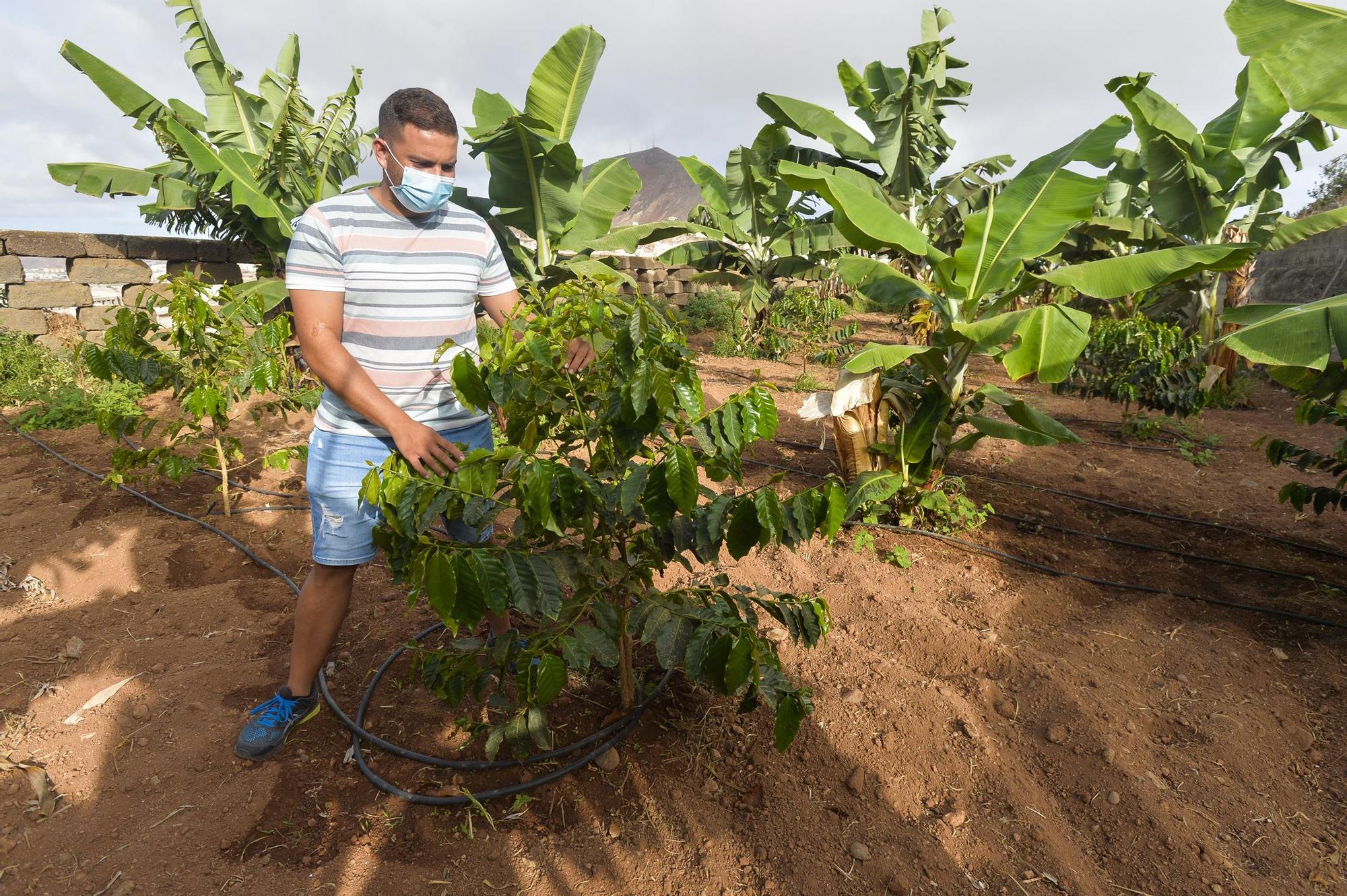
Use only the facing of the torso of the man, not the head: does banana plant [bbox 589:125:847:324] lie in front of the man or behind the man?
behind

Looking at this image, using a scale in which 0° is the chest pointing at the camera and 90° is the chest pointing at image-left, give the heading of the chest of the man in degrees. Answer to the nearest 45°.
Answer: approximately 0°

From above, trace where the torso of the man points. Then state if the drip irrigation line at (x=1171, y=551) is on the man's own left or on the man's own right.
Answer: on the man's own left

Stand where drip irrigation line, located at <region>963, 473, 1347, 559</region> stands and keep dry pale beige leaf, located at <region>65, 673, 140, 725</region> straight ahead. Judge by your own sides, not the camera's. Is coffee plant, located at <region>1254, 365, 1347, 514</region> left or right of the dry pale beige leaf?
left

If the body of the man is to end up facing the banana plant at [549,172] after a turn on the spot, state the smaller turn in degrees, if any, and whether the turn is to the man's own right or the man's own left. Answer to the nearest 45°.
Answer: approximately 180°

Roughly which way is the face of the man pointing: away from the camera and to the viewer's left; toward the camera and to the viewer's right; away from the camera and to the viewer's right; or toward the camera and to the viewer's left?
toward the camera and to the viewer's right

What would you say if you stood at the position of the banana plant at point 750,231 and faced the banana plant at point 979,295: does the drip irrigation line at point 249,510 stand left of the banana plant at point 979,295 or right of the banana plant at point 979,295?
right

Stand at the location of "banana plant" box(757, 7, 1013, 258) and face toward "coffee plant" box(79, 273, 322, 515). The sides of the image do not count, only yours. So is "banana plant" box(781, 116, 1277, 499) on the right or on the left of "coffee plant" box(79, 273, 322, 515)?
left

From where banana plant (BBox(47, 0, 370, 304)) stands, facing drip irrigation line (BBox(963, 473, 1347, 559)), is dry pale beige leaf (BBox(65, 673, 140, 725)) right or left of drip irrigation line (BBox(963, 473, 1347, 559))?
right

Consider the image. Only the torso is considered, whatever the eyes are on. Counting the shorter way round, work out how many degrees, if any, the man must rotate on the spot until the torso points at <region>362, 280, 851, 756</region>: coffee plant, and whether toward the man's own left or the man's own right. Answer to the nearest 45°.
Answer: approximately 45° to the man's own left

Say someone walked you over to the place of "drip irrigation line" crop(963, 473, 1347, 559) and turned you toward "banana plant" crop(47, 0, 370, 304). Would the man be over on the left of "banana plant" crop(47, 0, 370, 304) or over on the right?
left
